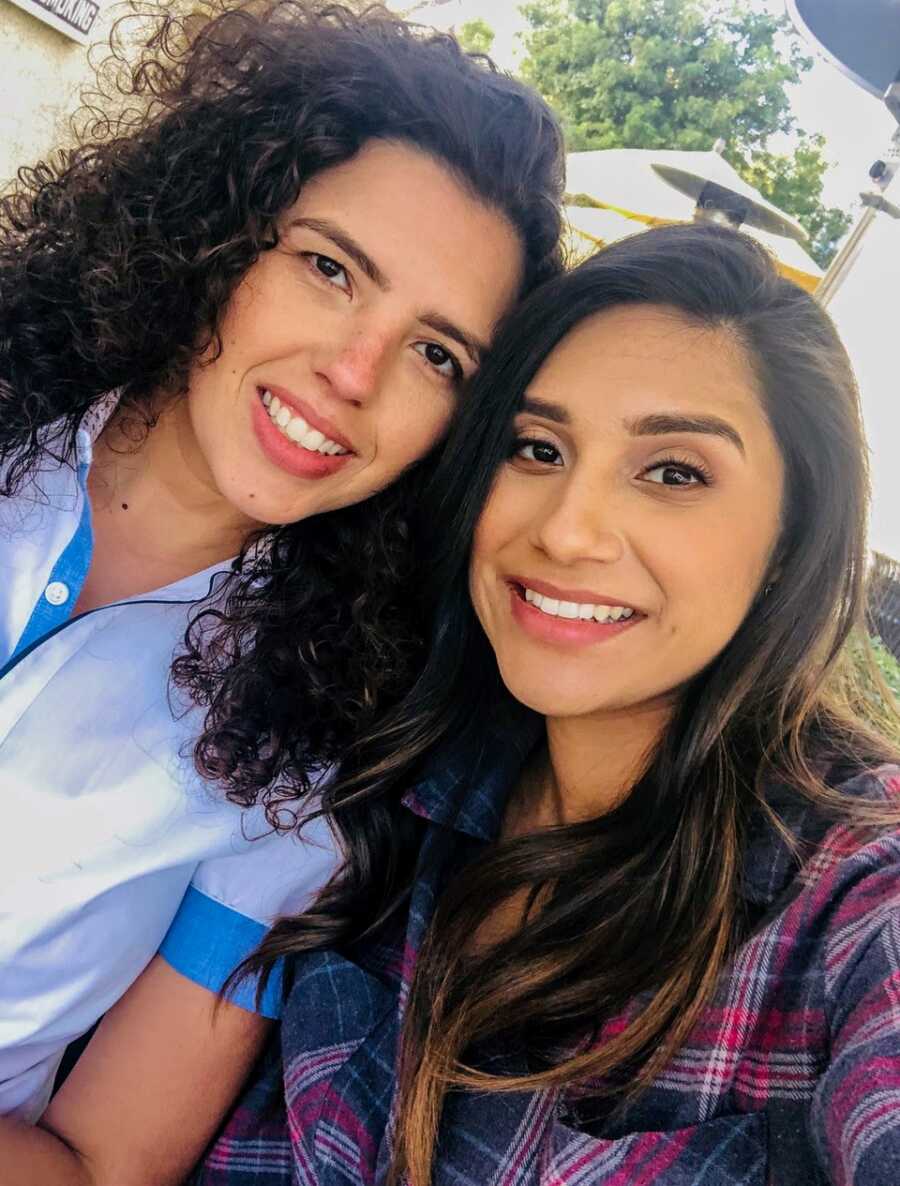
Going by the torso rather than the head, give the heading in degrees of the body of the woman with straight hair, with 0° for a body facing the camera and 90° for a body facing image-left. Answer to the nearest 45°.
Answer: approximately 45°

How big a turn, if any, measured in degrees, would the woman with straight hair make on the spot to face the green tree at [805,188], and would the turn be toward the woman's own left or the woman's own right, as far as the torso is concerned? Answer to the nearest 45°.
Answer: approximately 135° to the woman's own right

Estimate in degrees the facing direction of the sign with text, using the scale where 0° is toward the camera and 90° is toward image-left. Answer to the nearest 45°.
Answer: approximately 0°

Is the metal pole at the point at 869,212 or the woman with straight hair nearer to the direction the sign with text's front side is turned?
the woman with straight hair

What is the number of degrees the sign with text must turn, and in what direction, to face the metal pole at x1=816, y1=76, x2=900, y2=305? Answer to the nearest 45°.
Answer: approximately 45° to its left

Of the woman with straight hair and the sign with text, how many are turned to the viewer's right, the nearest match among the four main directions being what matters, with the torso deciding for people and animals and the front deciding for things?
0

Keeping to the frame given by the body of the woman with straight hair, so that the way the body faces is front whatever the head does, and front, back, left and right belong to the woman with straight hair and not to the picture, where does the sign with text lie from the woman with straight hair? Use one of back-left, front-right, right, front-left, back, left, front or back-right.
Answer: right
